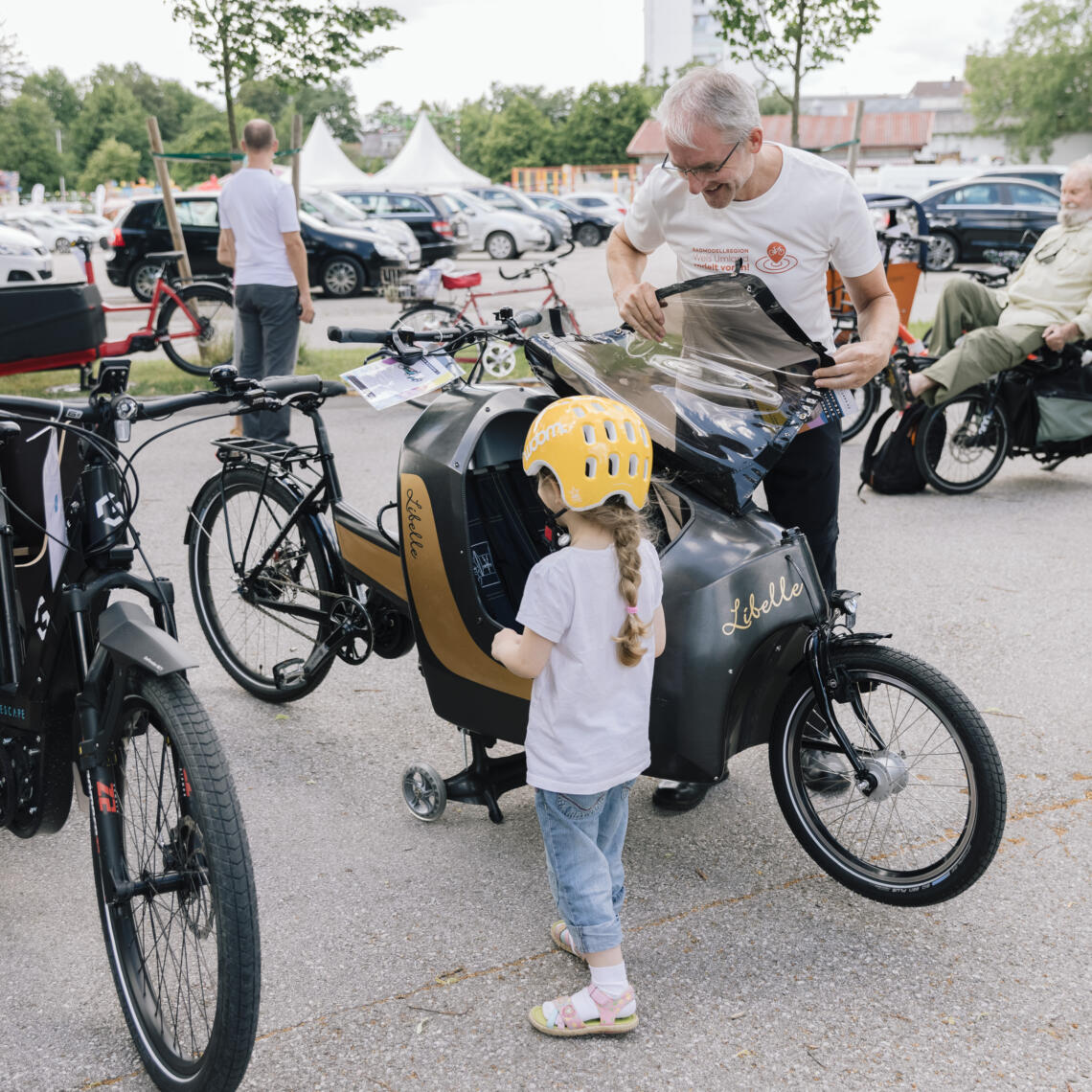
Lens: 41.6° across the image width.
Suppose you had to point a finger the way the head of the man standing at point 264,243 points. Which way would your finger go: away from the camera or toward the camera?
away from the camera

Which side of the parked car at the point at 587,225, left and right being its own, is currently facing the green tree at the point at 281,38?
right

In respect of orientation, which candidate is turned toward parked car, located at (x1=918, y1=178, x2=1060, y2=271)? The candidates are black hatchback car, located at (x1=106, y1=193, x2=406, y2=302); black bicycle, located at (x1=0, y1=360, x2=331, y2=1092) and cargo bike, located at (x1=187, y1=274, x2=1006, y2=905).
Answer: the black hatchback car

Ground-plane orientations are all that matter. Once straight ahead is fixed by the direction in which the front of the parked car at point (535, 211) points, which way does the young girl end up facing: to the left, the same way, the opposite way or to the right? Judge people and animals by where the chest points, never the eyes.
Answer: the opposite way

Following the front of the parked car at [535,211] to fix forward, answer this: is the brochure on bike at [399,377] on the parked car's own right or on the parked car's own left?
on the parked car's own right

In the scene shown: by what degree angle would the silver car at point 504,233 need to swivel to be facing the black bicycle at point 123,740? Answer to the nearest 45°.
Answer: approximately 90° to its right

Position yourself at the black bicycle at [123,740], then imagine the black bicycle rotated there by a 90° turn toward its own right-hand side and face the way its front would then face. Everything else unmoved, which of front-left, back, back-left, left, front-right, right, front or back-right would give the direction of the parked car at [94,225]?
back-right

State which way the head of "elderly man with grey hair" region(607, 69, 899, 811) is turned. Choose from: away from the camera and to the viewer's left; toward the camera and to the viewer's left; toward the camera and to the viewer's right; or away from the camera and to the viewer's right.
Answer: toward the camera and to the viewer's left

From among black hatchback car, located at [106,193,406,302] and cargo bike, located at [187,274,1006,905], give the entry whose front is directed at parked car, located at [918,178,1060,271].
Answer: the black hatchback car

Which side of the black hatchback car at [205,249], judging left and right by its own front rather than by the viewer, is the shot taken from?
right

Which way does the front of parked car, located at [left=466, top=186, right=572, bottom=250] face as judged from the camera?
facing the viewer and to the right of the viewer

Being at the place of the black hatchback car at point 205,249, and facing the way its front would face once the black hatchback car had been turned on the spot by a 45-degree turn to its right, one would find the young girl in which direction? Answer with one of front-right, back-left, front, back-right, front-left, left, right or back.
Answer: front-right

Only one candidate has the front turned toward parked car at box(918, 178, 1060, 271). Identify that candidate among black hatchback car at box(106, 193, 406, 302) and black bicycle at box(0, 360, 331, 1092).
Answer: the black hatchback car

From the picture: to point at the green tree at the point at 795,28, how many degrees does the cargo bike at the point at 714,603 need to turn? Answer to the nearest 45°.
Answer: approximately 135° to its left
